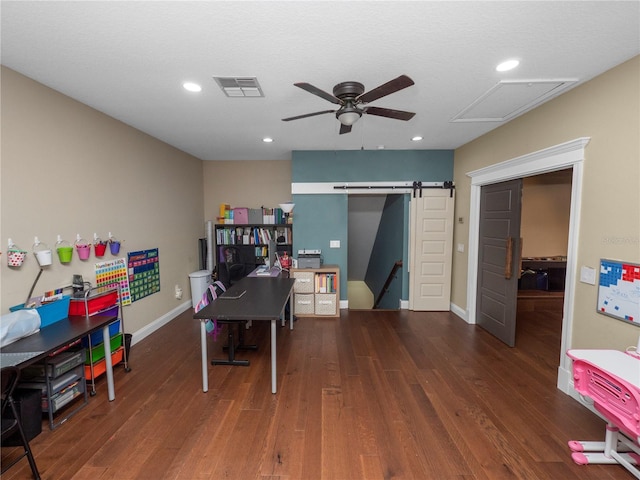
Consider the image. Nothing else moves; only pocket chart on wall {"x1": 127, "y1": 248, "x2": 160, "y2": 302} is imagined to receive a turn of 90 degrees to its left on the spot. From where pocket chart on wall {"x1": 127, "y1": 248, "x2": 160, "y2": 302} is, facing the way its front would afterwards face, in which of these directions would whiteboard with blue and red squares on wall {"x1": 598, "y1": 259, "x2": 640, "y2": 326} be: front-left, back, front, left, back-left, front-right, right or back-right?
right

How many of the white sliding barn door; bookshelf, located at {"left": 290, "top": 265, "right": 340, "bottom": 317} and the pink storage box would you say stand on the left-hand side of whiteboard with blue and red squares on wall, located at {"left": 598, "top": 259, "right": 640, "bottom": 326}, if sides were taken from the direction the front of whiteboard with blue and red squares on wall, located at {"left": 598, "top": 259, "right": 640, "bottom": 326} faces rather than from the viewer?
0

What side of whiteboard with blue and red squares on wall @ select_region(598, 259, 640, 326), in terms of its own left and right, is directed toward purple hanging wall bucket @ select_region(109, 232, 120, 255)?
front

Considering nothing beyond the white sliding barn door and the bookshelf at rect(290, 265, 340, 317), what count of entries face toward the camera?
2

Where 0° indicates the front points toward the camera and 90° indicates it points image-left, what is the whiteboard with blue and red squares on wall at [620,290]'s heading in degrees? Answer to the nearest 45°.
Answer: approximately 45°

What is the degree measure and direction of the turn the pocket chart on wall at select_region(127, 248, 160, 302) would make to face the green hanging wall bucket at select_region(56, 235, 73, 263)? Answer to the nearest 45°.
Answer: approximately 90° to its right

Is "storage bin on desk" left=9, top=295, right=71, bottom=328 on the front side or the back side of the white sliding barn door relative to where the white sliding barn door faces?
on the front side

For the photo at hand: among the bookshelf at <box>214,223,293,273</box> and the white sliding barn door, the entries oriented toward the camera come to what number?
2

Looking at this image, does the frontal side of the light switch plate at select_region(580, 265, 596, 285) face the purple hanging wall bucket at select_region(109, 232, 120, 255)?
yes

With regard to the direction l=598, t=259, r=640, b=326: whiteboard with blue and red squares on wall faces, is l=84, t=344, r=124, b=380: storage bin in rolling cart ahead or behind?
ahead

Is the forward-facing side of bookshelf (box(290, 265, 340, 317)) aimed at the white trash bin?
no

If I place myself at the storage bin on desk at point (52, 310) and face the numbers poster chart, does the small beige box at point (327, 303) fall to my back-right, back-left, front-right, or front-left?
front-right

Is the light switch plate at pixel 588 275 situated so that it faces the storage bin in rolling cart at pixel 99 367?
yes

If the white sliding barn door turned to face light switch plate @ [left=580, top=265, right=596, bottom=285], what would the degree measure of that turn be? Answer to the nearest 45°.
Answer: approximately 45° to its left

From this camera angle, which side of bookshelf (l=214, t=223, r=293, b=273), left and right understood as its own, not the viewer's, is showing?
front

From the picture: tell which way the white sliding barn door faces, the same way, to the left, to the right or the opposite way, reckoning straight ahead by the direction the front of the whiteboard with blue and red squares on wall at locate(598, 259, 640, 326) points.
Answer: to the left

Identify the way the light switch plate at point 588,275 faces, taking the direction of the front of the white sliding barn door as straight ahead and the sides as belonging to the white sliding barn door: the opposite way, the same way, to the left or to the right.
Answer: to the right

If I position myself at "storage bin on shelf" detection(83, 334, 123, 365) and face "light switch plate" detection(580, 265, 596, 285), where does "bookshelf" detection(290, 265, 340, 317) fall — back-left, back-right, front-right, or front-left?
front-left

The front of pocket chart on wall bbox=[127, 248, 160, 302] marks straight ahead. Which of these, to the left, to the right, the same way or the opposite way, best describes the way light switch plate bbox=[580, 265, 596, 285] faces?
the opposite way

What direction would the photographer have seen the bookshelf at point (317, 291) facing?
facing the viewer
